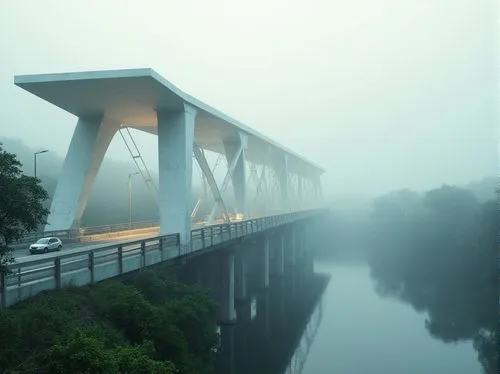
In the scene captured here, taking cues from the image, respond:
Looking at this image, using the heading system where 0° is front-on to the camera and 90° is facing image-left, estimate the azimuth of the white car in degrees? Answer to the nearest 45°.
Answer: approximately 45°

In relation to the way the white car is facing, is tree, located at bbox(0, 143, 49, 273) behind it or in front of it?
in front
